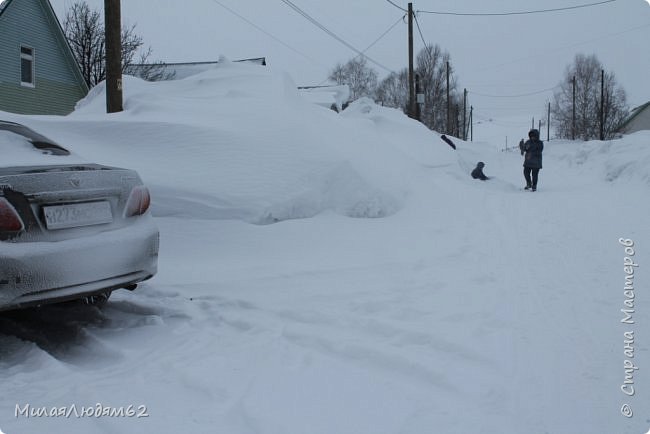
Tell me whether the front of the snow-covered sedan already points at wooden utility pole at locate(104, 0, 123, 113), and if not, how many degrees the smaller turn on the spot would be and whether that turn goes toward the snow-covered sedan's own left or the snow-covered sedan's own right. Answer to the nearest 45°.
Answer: approximately 45° to the snow-covered sedan's own right

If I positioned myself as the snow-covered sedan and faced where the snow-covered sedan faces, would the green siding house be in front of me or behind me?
in front

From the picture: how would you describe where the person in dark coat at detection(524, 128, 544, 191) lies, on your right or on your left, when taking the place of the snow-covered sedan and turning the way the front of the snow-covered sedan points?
on your right

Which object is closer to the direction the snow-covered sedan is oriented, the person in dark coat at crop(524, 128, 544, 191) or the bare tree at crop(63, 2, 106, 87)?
the bare tree

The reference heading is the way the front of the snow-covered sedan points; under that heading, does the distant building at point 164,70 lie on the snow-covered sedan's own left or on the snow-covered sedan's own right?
on the snow-covered sedan's own right

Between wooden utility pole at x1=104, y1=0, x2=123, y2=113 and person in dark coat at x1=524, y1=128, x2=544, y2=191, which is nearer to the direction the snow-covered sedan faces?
the wooden utility pole

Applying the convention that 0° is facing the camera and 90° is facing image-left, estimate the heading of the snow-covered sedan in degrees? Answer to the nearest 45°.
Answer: approximately 135°

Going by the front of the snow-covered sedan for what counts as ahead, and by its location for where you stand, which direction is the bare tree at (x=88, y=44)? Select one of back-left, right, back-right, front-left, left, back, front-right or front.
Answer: front-right
